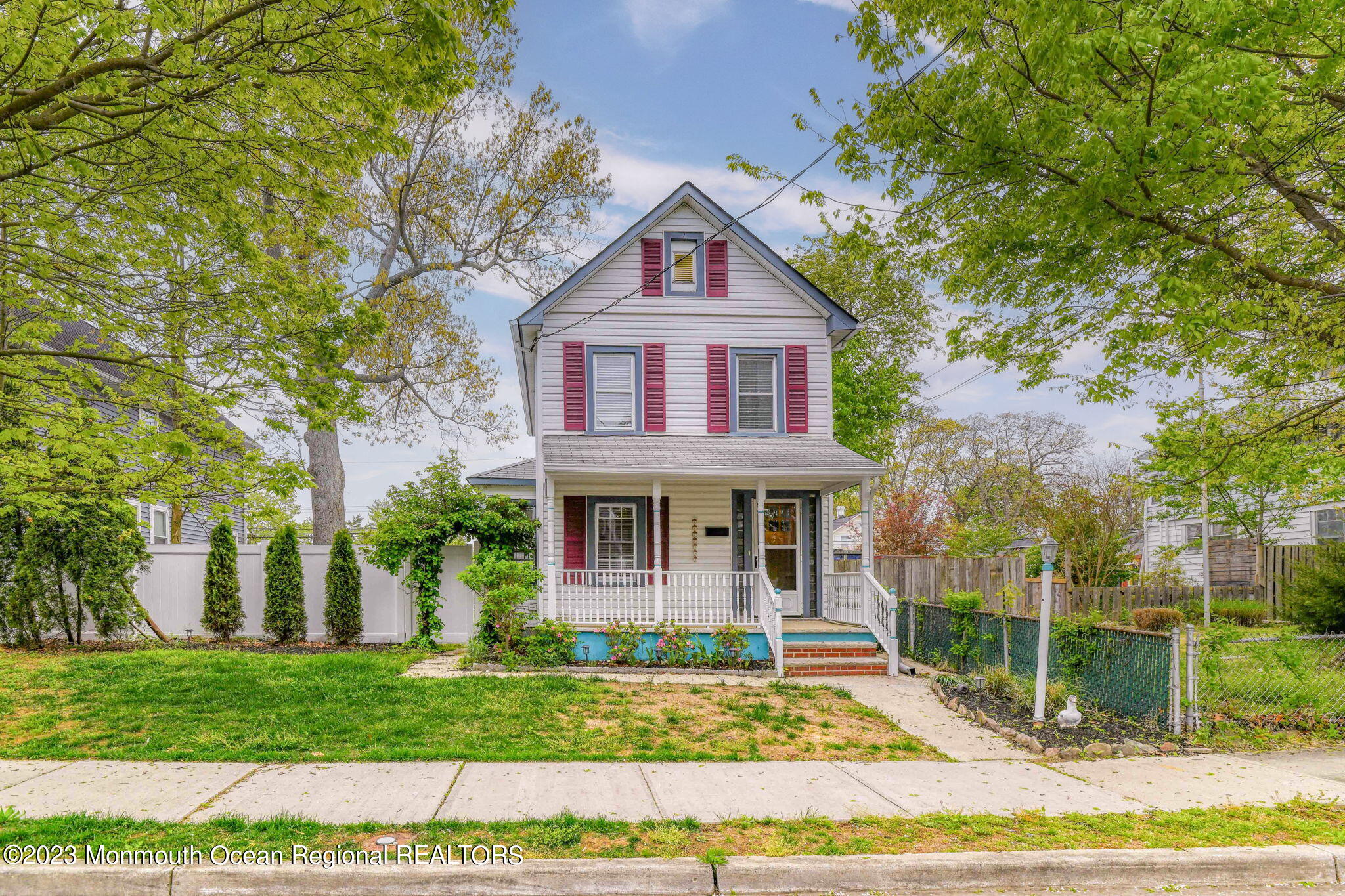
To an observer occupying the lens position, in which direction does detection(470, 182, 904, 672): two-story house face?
facing the viewer

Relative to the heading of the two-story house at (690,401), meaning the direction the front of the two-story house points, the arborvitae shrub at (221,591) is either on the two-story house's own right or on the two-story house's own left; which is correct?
on the two-story house's own right

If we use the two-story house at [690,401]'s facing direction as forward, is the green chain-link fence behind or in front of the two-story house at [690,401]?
in front

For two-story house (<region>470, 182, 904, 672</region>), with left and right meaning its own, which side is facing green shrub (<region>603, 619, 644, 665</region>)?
front

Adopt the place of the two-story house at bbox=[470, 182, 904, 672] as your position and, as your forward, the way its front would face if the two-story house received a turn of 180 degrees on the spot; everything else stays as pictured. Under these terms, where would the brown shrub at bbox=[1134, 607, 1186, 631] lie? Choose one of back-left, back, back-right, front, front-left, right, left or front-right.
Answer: right

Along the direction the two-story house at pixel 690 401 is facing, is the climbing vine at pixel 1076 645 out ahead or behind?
ahead

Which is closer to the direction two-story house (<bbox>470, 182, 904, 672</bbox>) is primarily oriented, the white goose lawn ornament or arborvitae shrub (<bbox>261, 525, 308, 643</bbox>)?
the white goose lawn ornament

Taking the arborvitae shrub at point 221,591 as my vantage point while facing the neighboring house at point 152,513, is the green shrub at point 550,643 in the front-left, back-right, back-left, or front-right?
back-right

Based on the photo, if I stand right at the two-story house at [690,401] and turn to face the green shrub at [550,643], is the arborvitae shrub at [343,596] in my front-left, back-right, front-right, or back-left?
front-right
